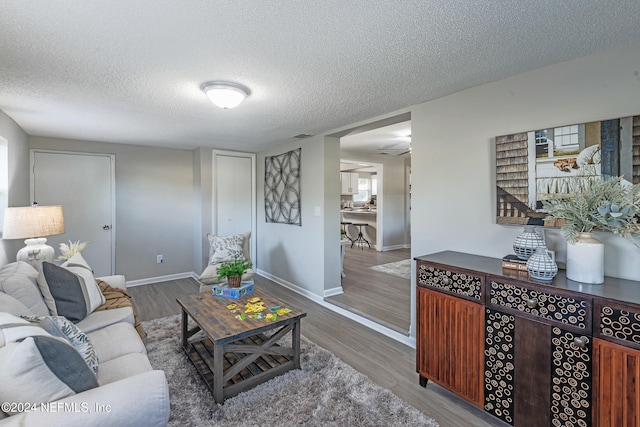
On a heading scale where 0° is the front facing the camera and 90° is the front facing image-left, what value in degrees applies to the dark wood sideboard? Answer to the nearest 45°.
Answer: approximately 45°

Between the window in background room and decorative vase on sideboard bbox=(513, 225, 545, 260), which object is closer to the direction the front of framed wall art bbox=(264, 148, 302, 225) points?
the decorative vase on sideboard

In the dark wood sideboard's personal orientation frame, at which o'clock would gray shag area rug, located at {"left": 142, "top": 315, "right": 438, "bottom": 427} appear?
The gray shag area rug is roughly at 1 o'clock from the dark wood sideboard.

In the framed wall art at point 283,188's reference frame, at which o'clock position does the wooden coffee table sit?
The wooden coffee table is roughly at 11 o'clock from the framed wall art.

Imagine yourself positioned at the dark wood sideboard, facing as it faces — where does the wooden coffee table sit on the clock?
The wooden coffee table is roughly at 1 o'clock from the dark wood sideboard.

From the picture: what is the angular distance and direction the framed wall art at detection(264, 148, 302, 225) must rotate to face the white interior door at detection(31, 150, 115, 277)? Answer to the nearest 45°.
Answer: approximately 45° to its right

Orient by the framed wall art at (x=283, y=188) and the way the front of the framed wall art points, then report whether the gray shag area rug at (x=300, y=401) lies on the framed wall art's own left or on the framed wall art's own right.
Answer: on the framed wall art's own left

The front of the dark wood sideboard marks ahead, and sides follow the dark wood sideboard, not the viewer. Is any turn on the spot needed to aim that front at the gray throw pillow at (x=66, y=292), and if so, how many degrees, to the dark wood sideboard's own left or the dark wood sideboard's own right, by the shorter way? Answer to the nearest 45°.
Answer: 0° — it already faces it

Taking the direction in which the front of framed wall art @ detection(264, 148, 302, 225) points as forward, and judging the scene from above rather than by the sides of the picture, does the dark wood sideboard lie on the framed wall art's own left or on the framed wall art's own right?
on the framed wall art's own left

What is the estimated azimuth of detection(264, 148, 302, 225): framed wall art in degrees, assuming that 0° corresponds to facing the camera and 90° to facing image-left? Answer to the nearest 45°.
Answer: approximately 45°

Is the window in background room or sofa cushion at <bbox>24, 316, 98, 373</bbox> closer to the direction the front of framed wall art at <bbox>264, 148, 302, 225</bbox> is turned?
the sofa cushion

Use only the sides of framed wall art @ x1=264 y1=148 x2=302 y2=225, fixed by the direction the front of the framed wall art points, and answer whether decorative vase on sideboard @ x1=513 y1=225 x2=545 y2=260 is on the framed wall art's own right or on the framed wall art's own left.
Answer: on the framed wall art's own left

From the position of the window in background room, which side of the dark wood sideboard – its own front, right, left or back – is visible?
right

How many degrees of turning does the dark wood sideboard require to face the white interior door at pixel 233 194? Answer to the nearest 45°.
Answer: approximately 45° to its right
